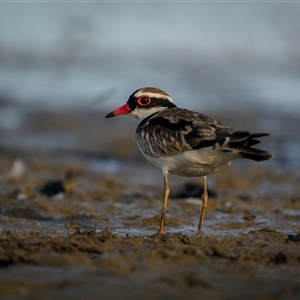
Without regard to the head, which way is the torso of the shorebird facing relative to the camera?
to the viewer's left
